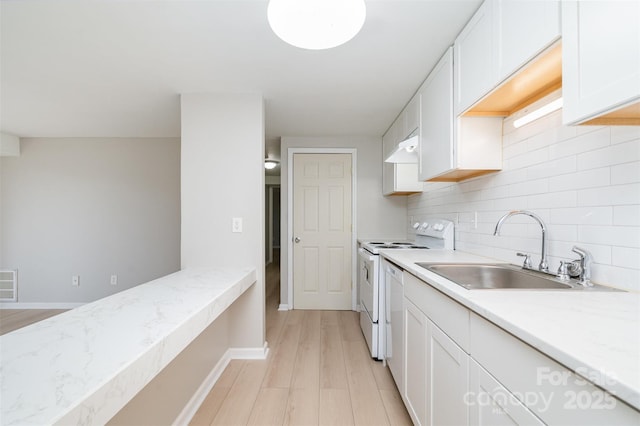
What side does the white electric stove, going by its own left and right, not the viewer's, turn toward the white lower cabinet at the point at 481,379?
left

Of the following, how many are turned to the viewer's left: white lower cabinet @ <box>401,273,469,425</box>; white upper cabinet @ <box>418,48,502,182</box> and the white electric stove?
3

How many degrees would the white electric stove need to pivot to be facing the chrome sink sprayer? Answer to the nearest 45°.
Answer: approximately 135° to its left

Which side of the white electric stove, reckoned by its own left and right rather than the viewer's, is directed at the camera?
left

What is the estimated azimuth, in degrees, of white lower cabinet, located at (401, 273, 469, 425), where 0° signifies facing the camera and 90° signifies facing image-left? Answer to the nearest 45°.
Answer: approximately 90°

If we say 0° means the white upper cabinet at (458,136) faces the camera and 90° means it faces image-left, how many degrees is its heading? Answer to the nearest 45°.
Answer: approximately 90°

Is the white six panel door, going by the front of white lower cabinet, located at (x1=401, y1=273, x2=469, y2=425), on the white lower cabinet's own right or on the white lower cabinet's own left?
on the white lower cabinet's own right
